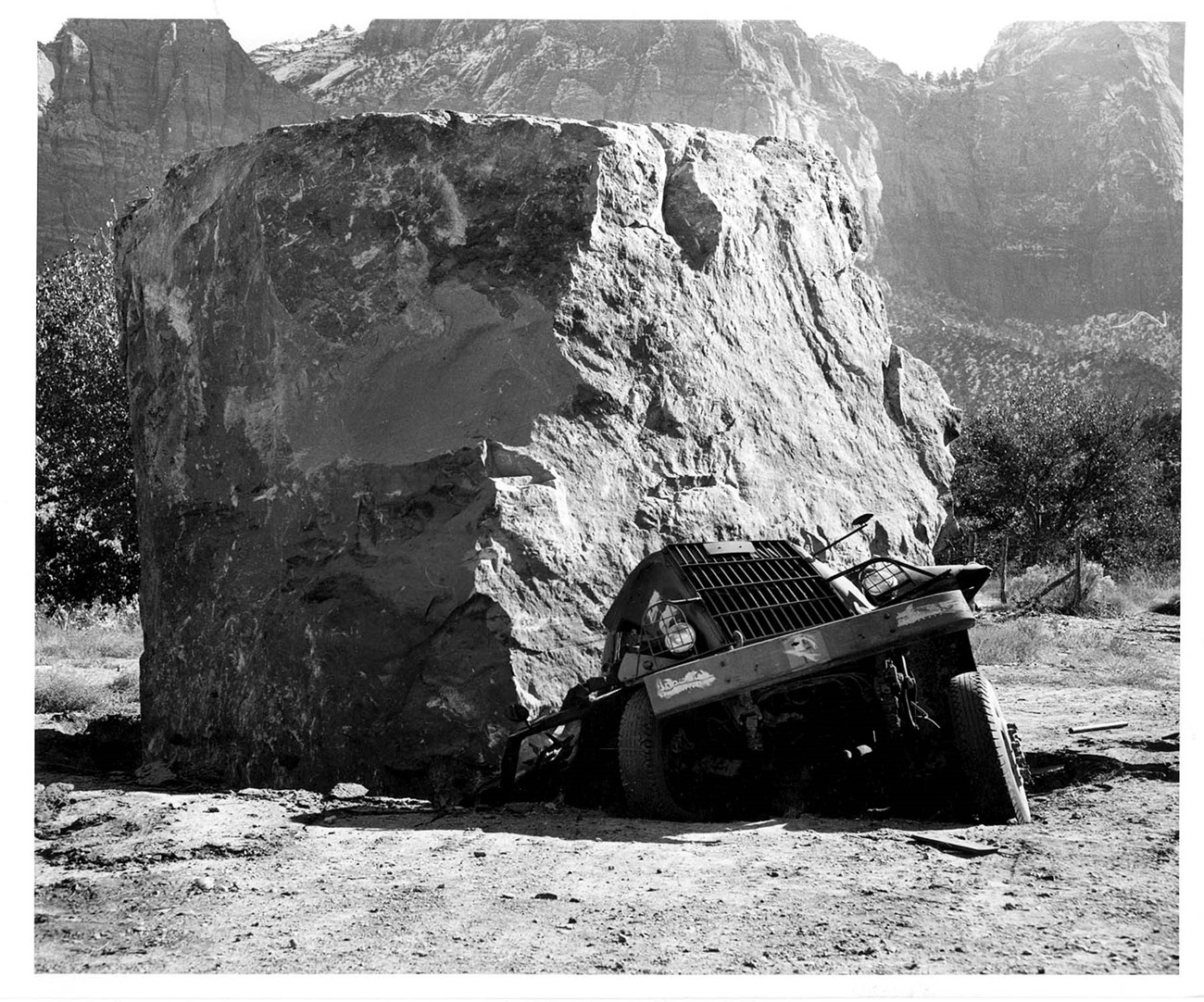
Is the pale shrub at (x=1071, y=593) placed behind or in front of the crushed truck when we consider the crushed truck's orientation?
behind

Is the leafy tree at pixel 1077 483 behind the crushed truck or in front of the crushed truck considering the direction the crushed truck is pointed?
behind

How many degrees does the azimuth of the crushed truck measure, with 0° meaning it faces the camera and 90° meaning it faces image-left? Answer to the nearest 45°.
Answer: approximately 0°
